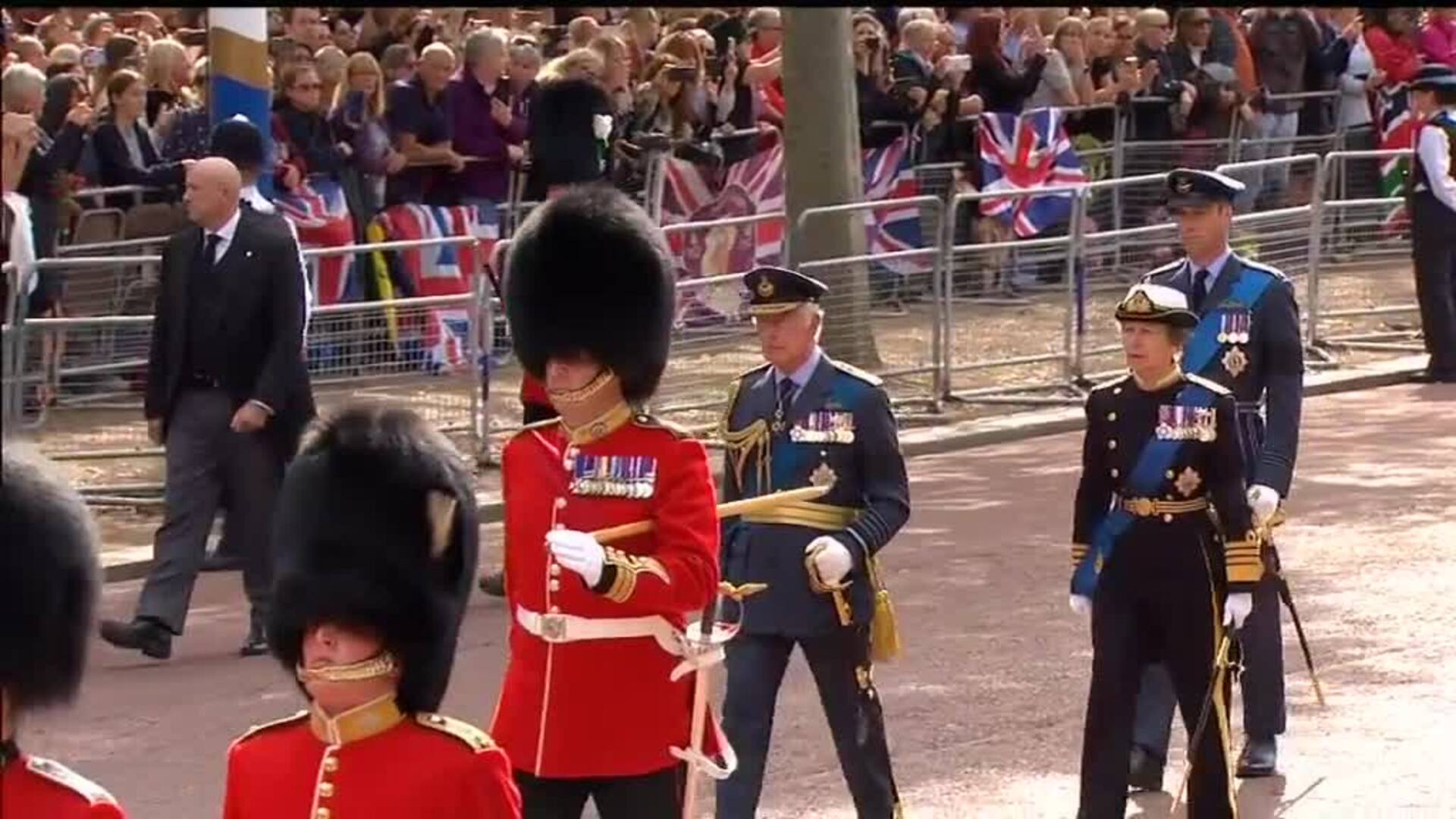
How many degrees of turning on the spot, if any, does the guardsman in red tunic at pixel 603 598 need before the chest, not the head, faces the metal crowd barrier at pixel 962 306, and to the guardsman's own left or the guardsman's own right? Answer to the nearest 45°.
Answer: approximately 135° to the guardsman's own right

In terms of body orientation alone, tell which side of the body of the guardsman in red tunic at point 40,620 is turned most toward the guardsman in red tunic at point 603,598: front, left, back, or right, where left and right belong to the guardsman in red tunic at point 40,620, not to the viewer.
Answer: back

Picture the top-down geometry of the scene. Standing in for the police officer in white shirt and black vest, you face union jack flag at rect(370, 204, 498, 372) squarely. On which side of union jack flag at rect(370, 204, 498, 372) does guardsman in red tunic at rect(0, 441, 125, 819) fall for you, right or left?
left

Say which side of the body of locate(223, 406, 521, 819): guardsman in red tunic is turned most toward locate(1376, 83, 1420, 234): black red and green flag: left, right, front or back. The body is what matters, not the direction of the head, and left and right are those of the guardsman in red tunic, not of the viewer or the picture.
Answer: back

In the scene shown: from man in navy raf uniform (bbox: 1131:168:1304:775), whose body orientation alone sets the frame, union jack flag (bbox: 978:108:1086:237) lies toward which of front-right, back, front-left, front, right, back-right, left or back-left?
back-right

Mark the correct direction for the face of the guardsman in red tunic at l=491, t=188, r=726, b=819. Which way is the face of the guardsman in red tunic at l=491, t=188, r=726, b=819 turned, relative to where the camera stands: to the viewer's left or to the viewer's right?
to the viewer's left

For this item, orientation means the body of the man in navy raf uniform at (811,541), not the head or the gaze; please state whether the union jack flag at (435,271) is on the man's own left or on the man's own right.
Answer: on the man's own right

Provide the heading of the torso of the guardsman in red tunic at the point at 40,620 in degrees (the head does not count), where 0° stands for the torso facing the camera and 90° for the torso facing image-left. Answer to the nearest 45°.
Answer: approximately 45°
